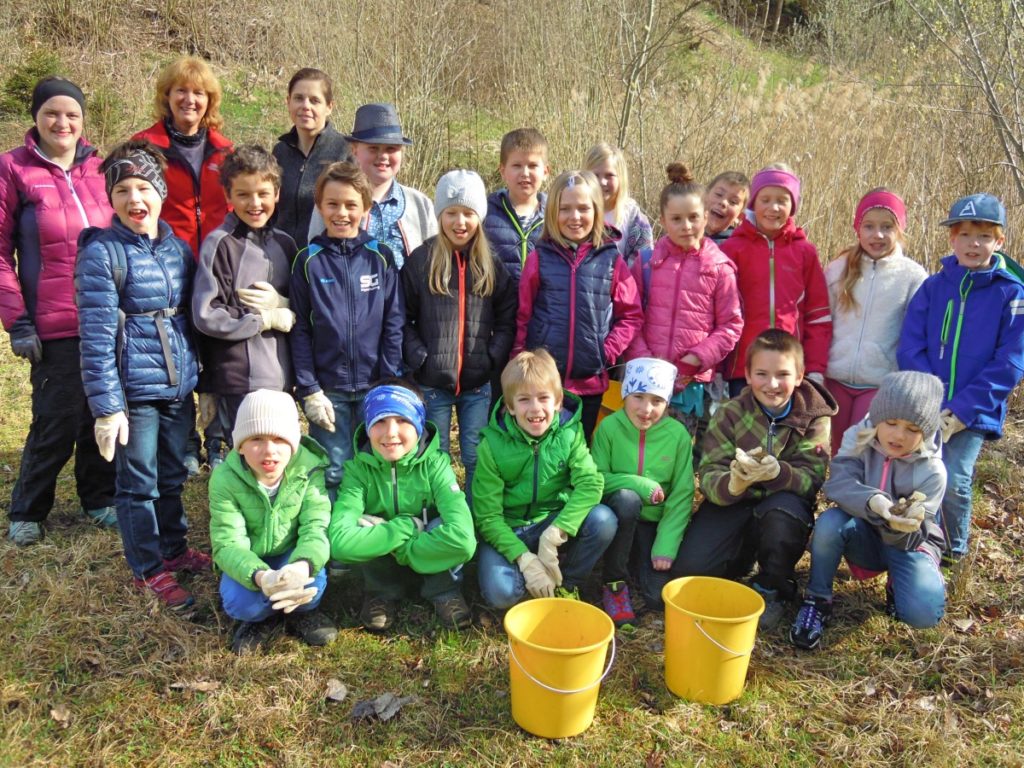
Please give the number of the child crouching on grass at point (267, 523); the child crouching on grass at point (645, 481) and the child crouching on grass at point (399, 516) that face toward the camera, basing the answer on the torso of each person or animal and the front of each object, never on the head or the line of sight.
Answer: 3

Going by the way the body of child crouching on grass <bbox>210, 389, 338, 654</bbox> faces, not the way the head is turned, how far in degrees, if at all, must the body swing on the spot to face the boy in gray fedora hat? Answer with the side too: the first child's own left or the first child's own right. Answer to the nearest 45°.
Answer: approximately 180°

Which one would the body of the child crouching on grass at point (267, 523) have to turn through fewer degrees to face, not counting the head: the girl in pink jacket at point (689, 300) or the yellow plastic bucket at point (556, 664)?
the yellow plastic bucket

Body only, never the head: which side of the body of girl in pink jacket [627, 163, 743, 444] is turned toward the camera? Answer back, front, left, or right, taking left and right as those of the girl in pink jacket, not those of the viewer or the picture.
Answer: front

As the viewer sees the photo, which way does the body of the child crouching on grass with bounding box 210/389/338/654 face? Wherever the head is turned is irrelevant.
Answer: toward the camera

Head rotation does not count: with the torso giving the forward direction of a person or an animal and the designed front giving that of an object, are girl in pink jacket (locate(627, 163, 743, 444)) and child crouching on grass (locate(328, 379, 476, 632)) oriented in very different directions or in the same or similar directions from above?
same or similar directions

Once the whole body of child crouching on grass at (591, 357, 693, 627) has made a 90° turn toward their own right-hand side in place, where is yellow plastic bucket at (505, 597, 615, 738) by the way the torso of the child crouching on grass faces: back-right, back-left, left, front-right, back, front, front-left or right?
left

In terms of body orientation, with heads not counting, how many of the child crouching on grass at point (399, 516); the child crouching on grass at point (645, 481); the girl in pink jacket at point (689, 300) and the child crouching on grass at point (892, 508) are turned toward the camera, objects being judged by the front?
4

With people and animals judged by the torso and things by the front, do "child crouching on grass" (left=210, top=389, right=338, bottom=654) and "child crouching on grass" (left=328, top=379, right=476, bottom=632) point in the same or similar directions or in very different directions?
same or similar directions

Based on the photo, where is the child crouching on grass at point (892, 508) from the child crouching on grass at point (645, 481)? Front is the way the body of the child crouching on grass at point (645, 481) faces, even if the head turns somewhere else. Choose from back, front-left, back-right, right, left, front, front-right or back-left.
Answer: left
